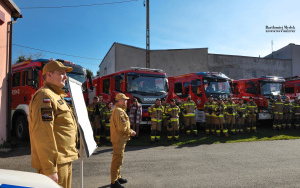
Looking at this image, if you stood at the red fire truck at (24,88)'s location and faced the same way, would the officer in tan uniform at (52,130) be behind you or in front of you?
in front

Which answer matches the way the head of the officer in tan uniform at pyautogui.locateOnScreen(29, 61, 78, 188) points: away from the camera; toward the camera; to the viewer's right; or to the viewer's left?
to the viewer's right

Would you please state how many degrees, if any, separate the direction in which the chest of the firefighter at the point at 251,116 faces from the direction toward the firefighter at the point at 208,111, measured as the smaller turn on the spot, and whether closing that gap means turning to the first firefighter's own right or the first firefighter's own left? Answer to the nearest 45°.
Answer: approximately 45° to the first firefighter's own right

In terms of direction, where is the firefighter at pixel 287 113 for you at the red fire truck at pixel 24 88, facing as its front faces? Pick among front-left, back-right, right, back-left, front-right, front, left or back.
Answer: front-left

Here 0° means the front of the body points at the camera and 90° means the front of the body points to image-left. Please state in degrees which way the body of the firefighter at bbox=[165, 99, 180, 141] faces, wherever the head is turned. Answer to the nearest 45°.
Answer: approximately 0°

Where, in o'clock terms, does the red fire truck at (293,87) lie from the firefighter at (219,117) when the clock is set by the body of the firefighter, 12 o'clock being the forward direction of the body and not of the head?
The red fire truck is roughly at 7 o'clock from the firefighter.

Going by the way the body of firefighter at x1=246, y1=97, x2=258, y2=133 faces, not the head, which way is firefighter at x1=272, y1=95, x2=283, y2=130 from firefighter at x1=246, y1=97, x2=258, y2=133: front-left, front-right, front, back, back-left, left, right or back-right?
back-left

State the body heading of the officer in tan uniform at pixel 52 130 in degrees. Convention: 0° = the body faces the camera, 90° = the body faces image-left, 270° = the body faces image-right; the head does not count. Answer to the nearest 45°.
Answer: approximately 270°

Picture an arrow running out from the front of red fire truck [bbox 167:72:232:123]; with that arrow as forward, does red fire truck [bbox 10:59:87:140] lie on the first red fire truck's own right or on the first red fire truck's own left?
on the first red fire truck's own right

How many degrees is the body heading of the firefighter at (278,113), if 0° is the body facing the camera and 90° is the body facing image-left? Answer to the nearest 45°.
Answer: approximately 0°

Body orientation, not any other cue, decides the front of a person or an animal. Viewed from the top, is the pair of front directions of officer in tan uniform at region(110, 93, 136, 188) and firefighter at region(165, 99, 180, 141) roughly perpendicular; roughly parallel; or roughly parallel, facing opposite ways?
roughly perpendicular

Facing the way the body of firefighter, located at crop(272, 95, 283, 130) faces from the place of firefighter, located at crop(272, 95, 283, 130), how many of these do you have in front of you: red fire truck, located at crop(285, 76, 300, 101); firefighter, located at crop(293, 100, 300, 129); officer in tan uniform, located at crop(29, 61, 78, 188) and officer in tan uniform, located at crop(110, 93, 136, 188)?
2

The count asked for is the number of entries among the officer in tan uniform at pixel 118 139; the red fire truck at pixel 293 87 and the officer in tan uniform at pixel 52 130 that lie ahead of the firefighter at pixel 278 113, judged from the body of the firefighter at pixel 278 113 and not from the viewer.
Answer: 2
